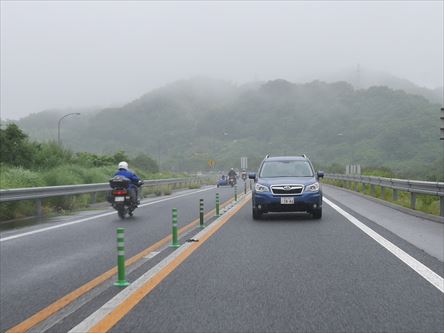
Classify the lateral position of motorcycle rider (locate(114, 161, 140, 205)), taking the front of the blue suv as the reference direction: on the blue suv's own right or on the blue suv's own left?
on the blue suv's own right

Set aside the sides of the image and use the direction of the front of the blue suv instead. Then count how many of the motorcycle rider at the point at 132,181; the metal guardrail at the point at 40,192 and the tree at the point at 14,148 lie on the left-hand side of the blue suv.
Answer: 0

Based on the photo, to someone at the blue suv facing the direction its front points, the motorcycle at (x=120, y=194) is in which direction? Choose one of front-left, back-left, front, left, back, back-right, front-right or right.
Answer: right

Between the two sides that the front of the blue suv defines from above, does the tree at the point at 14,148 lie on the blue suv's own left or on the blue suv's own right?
on the blue suv's own right

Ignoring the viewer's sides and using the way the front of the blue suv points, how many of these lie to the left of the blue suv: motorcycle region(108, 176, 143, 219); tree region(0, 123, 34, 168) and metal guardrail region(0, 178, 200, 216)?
0

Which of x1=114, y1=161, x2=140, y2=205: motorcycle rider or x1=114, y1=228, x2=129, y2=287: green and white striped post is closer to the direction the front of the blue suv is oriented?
the green and white striped post

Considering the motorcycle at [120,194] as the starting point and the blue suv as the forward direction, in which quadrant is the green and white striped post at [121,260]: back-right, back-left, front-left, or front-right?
front-right

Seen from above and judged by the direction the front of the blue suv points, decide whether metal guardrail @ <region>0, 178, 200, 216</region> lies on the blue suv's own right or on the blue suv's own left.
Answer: on the blue suv's own right

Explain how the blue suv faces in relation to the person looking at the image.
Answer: facing the viewer

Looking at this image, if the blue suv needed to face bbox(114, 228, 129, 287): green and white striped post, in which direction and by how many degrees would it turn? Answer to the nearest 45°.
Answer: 0° — it already faces it

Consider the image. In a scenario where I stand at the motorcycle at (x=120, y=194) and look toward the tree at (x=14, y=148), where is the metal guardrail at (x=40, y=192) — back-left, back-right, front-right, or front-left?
front-left
